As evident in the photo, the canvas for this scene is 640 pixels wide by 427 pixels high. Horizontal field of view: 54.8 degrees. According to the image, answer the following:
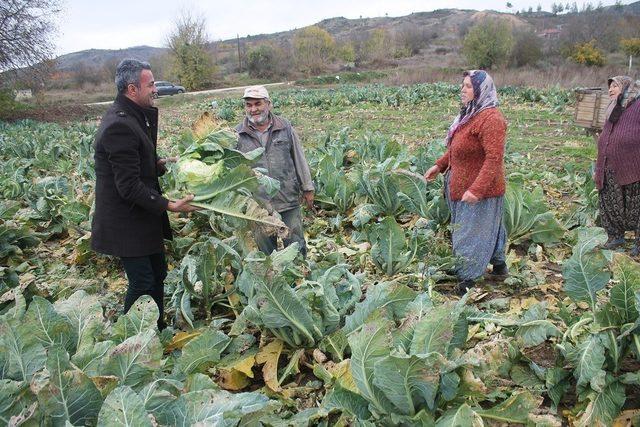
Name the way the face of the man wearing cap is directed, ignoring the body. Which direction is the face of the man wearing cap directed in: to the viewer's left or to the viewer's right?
to the viewer's left

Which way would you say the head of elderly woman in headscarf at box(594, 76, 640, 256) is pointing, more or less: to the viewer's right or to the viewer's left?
to the viewer's left

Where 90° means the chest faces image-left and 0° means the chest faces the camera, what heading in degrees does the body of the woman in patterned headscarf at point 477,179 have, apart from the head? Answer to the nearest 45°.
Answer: approximately 90°

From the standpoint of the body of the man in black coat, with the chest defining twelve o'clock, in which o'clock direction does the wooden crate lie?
The wooden crate is roughly at 11 o'clock from the man in black coat.

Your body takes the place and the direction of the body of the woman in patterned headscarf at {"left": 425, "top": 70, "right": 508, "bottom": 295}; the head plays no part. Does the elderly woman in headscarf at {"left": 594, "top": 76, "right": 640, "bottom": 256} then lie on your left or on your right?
on your right

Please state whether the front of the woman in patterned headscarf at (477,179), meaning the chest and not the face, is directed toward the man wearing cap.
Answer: yes

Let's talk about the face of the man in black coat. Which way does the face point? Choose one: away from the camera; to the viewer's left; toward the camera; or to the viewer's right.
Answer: to the viewer's right

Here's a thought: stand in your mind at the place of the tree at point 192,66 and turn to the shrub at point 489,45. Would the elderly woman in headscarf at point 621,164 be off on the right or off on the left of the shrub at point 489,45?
right

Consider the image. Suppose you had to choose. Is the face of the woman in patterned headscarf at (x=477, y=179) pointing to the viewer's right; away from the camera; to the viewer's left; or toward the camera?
to the viewer's left

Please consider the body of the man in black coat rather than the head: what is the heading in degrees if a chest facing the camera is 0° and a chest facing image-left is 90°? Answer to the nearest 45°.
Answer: approximately 270°

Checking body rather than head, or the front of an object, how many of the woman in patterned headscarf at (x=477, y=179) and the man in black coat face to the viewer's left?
1
